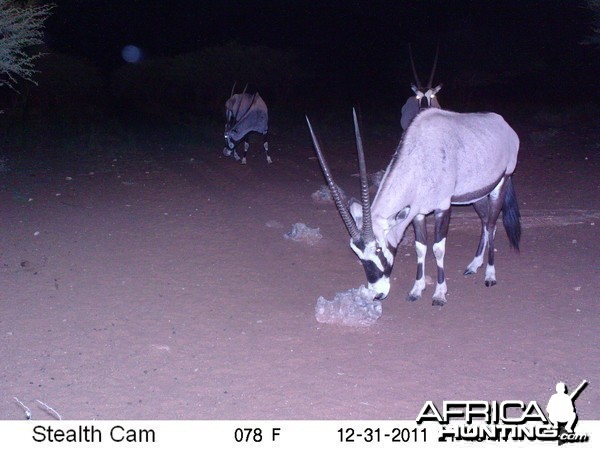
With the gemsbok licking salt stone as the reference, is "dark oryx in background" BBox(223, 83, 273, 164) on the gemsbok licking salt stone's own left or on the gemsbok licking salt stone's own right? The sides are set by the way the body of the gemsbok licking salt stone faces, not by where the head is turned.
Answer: on the gemsbok licking salt stone's own right

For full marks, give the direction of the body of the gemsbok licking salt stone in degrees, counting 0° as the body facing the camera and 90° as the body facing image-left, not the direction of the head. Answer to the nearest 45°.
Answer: approximately 45°

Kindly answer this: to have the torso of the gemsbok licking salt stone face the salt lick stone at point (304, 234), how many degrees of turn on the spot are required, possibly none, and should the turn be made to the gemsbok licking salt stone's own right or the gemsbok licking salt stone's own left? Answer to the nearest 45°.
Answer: approximately 90° to the gemsbok licking salt stone's own right
